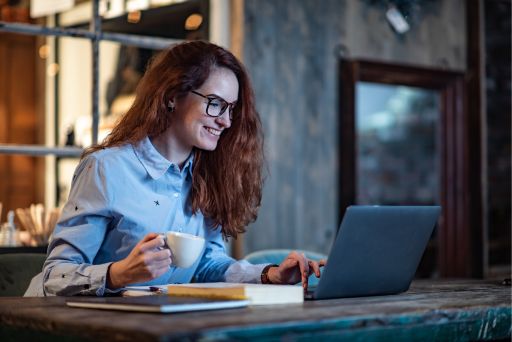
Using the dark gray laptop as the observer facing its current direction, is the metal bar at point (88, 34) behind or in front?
in front

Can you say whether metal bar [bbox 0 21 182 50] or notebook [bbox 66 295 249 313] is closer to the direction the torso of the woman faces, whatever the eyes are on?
the notebook

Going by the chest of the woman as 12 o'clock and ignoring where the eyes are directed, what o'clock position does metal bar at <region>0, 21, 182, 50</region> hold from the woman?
The metal bar is roughly at 7 o'clock from the woman.

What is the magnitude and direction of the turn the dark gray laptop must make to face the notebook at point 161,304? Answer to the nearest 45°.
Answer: approximately 90° to its left

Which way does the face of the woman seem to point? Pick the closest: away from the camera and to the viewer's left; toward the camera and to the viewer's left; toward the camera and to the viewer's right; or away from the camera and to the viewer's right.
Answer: toward the camera and to the viewer's right

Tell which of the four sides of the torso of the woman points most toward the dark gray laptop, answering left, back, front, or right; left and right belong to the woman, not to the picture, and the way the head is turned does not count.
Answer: front

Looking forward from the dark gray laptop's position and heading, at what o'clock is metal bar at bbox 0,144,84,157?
The metal bar is roughly at 12 o'clock from the dark gray laptop.

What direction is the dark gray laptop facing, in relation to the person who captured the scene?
facing away from the viewer and to the left of the viewer

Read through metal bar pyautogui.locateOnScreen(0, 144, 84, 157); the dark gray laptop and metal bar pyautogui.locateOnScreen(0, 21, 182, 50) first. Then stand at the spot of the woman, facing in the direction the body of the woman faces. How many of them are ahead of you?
1

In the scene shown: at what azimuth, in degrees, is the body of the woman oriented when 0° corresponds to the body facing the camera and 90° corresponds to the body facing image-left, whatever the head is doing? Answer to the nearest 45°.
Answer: approximately 315°

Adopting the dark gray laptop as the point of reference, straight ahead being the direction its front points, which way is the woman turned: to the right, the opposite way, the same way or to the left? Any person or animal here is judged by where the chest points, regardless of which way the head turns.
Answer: the opposite way

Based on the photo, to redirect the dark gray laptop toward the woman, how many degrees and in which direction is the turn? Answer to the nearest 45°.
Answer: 0° — it already faces them

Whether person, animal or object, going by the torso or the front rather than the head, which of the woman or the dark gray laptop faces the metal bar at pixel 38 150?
the dark gray laptop
